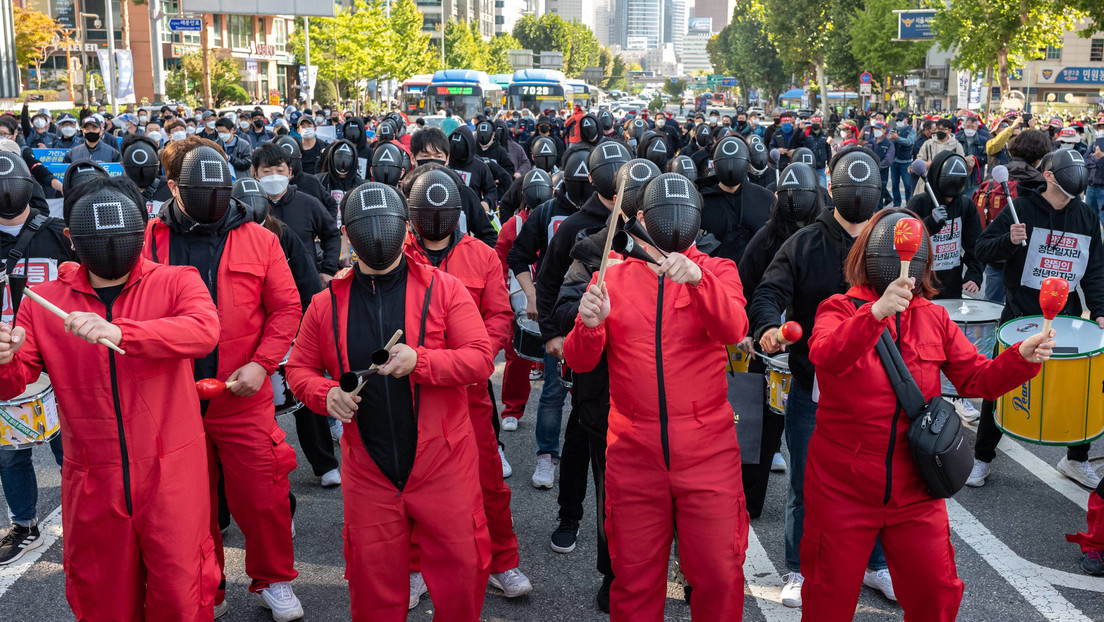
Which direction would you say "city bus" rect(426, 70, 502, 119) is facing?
toward the camera

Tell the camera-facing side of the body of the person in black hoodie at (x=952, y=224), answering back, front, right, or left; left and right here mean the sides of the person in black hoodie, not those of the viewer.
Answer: front

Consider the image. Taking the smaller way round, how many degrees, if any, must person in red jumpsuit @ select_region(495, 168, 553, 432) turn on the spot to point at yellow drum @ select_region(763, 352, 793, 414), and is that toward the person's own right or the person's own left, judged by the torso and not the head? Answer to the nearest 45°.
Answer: approximately 45° to the person's own left

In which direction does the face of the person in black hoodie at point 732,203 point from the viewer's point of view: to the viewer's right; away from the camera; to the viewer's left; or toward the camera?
toward the camera

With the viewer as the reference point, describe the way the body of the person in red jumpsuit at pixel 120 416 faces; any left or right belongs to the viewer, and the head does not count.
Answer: facing the viewer

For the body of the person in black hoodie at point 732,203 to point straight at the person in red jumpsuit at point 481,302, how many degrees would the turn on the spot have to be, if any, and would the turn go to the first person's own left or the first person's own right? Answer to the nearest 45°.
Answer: approximately 45° to the first person's own right

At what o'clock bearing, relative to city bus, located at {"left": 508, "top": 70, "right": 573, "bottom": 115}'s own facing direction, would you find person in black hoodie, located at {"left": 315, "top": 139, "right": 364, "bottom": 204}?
The person in black hoodie is roughly at 12 o'clock from the city bus.

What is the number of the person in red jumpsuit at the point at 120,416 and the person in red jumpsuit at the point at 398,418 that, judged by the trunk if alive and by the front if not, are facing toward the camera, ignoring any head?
2

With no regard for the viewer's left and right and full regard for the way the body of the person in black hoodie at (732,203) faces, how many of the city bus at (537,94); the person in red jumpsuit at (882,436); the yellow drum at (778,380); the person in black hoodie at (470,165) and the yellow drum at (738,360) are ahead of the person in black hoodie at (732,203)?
3

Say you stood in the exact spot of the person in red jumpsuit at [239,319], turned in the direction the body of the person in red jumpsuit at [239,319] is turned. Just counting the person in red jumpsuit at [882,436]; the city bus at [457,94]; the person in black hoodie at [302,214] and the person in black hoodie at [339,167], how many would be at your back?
3

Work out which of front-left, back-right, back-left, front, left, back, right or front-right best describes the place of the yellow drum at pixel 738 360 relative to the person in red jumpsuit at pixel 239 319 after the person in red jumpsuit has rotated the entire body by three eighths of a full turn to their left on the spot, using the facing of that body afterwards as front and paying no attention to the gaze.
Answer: front-right

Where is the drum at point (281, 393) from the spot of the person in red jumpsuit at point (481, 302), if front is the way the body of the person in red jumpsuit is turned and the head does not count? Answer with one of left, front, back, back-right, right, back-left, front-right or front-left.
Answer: right

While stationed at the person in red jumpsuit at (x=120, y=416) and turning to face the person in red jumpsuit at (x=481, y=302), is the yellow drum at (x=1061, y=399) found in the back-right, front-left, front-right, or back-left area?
front-right

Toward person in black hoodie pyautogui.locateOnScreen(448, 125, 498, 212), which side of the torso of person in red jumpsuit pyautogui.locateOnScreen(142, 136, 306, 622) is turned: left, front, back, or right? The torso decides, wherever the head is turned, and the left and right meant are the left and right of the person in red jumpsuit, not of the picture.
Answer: back

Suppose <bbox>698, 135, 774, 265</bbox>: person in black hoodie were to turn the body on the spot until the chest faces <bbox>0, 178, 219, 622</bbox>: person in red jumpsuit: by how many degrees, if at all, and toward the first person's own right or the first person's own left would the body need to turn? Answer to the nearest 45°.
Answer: approximately 45° to the first person's own right

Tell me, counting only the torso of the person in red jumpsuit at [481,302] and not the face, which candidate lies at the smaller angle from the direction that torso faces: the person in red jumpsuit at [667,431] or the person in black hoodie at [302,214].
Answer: the person in red jumpsuit

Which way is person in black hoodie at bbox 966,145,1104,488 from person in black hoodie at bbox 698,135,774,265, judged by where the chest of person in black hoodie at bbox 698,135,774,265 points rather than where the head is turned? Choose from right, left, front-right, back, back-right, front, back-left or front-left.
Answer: left

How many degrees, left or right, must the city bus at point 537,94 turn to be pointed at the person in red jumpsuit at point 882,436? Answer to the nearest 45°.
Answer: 0° — it already faces them

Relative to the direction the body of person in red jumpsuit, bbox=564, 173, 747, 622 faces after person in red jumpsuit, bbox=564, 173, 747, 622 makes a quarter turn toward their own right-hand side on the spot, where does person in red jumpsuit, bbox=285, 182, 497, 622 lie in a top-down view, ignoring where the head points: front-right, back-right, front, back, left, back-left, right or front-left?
front

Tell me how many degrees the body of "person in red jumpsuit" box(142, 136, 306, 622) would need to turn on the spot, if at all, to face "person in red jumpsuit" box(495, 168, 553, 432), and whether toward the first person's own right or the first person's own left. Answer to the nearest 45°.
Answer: approximately 135° to the first person's own left

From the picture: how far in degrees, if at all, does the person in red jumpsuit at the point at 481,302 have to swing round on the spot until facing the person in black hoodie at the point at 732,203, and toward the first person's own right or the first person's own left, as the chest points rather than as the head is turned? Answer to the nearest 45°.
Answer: approximately 135° to the first person's own left
